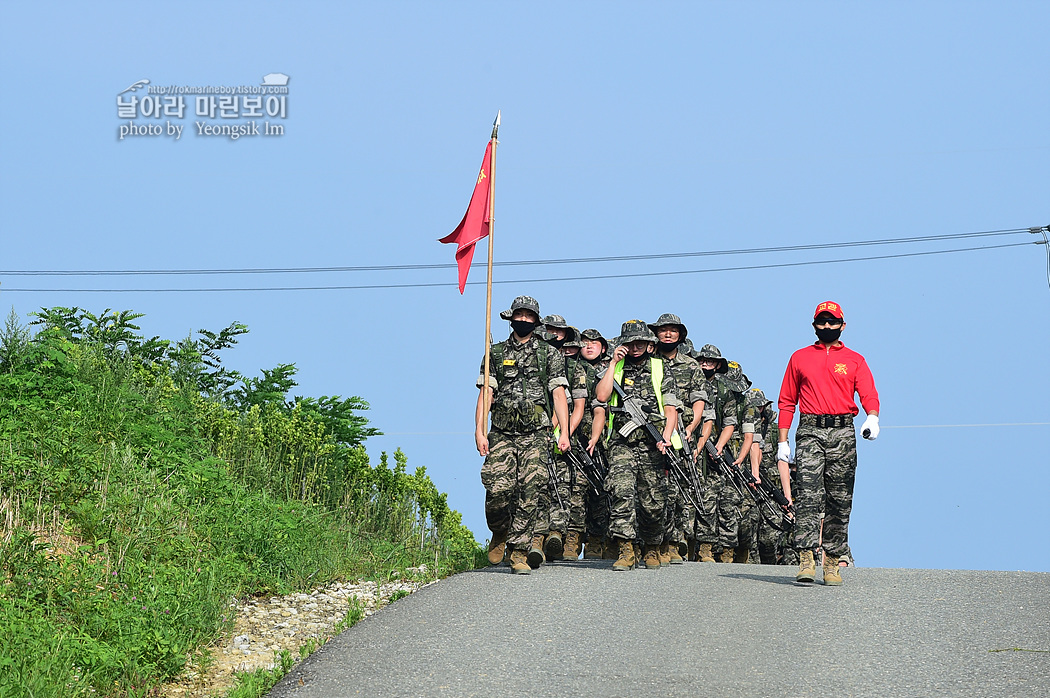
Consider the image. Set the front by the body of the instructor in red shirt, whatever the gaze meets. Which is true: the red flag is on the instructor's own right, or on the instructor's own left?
on the instructor's own right

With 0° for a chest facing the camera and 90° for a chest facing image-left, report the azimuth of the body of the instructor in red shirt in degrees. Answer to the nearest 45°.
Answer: approximately 0°

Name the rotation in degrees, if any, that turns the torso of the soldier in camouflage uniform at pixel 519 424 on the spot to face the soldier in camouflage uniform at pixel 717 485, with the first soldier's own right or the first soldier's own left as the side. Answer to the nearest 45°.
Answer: approximately 135° to the first soldier's own left

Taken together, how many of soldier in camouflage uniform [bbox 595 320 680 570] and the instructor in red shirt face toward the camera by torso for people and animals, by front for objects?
2

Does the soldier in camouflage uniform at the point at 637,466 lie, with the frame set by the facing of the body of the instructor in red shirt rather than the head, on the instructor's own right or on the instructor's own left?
on the instructor's own right

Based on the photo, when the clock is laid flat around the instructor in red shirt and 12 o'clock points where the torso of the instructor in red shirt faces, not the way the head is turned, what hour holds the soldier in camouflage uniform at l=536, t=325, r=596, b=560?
The soldier in camouflage uniform is roughly at 4 o'clock from the instructor in red shirt.

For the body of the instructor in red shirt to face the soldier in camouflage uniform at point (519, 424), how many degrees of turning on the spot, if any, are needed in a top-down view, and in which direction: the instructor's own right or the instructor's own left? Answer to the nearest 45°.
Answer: approximately 90° to the instructor's own right
